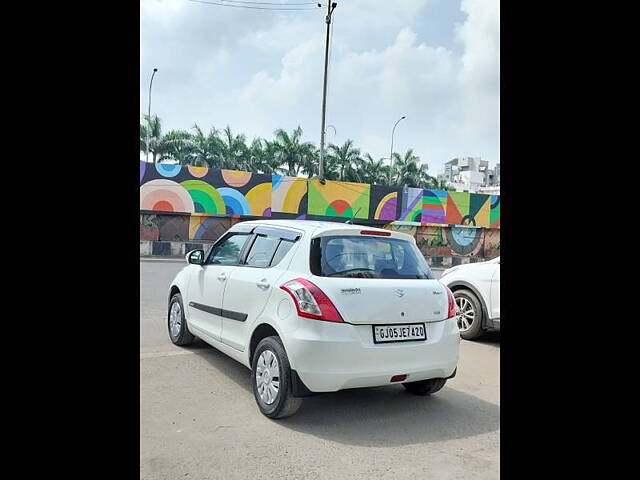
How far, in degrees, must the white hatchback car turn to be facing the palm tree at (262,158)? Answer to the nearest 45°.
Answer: approximately 45° to its right

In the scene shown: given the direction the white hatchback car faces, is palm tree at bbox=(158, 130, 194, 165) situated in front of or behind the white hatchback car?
in front

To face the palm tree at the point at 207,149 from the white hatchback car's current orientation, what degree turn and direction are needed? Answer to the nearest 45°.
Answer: approximately 45° to its right

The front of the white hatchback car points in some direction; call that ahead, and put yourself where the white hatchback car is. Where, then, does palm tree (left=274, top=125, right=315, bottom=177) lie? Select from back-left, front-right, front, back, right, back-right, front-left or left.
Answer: front-right

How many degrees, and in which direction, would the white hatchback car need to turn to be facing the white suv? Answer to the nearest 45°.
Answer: approximately 90° to its right

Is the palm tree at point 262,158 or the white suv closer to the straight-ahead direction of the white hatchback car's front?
the palm tree

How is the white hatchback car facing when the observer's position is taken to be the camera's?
facing away from the viewer and to the left of the viewer
